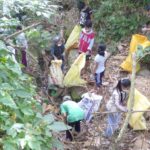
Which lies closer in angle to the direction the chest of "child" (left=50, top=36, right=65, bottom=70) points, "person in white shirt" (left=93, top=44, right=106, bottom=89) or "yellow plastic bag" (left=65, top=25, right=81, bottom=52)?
the person in white shirt

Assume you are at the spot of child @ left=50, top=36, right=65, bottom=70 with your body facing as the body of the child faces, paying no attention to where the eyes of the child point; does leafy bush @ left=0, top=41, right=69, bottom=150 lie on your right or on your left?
on your right

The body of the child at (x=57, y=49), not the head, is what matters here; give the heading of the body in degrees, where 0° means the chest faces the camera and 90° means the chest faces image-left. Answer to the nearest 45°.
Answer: approximately 315°

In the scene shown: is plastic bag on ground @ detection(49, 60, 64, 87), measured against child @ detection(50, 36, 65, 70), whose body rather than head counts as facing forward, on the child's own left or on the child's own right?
on the child's own right

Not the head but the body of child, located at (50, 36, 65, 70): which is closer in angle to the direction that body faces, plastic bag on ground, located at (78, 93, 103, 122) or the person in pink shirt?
the plastic bag on ground

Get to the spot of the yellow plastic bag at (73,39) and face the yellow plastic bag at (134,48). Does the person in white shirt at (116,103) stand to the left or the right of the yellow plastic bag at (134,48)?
right
